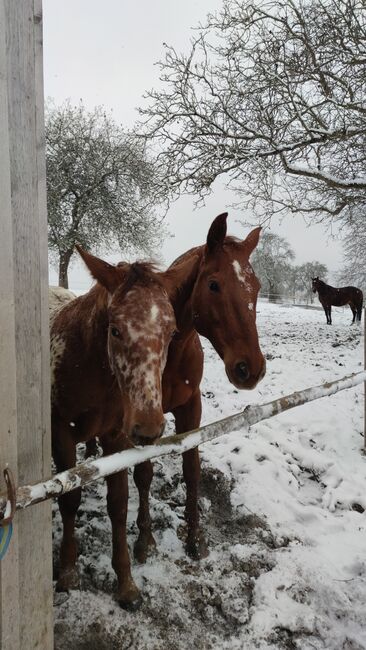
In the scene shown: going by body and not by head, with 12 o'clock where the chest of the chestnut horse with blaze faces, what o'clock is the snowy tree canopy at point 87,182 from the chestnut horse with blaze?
The snowy tree canopy is roughly at 7 o'clock from the chestnut horse with blaze.

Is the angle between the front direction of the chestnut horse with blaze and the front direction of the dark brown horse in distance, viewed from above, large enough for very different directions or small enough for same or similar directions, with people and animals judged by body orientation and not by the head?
very different directions

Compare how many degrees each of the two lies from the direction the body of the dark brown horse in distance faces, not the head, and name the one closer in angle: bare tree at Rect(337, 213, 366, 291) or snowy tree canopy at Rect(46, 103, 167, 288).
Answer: the snowy tree canopy

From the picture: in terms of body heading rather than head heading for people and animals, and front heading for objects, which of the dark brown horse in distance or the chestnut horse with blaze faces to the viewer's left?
the dark brown horse in distance

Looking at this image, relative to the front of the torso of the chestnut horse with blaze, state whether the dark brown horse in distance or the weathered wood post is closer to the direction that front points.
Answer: the weathered wood post

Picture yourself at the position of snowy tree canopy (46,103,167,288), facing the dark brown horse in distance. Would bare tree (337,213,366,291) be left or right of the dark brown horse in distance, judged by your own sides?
left

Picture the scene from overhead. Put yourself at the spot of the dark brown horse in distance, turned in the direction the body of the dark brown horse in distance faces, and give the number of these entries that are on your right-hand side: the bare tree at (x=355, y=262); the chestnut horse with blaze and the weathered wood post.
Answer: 1

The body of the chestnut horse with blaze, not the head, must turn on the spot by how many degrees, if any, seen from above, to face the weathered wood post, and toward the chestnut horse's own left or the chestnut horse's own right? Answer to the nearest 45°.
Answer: approximately 90° to the chestnut horse's own right

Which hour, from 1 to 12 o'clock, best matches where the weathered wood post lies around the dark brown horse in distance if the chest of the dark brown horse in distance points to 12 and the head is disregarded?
The weathered wood post is roughly at 9 o'clock from the dark brown horse in distance.

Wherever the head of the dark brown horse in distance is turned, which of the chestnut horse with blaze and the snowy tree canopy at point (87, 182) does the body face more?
the snowy tree canopy

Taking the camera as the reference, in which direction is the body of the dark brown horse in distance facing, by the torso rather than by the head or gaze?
to the viewer's left

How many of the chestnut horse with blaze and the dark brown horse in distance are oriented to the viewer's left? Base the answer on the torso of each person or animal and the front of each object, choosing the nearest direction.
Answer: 1

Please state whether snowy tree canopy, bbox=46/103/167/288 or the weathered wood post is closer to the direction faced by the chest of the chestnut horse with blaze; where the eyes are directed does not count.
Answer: the weathered wood post

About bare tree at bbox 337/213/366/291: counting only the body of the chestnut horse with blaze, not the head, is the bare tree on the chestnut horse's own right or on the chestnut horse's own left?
on the chestnut horse's own left

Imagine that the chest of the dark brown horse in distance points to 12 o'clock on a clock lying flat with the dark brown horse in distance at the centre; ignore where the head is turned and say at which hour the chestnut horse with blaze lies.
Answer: The chestnut horse with blaze is roughly at 9 o'clock from the dark brown horse in distance.
